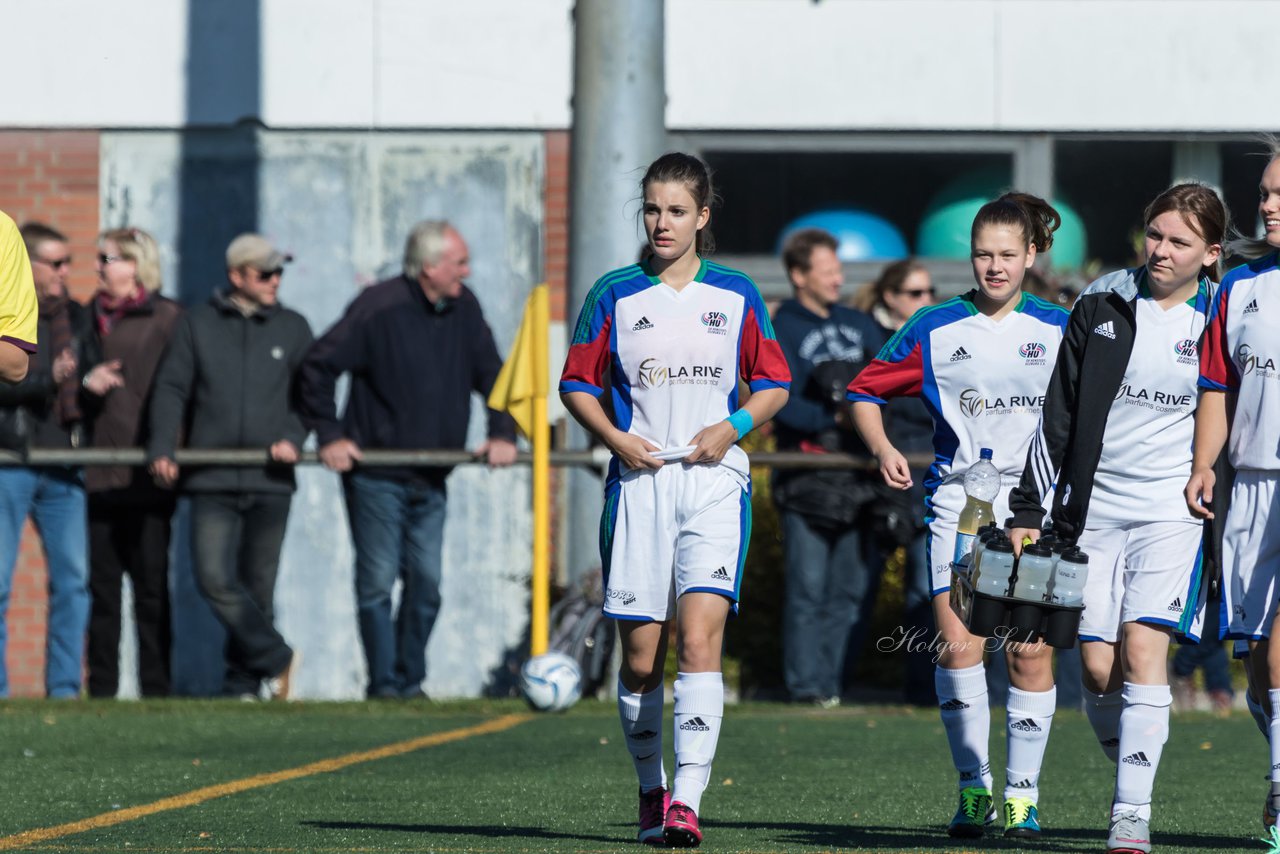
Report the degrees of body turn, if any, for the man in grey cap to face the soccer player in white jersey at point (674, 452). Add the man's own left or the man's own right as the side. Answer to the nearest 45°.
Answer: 0° — they already face them

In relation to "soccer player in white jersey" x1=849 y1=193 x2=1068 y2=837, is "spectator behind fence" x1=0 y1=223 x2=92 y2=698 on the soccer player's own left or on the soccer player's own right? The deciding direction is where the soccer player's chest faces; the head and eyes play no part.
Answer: on the soccer player's own right

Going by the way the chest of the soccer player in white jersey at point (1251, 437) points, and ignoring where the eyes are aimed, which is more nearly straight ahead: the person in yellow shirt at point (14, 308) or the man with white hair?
the person in yellow shirt

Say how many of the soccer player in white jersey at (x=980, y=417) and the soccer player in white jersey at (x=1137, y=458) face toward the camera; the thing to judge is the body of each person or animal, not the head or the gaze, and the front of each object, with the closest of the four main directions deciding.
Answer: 2

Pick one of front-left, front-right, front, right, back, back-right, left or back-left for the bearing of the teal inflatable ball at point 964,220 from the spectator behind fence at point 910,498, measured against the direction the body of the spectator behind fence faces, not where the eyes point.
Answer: back-left

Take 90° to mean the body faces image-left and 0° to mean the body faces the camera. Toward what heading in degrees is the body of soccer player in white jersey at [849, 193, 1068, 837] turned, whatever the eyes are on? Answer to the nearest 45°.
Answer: approximately 0°

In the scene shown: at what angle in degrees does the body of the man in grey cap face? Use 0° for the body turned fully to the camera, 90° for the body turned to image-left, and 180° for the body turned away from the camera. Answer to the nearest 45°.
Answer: approximately 0°

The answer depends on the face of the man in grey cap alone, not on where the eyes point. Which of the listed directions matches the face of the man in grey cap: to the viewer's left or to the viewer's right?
to the viewer's right
